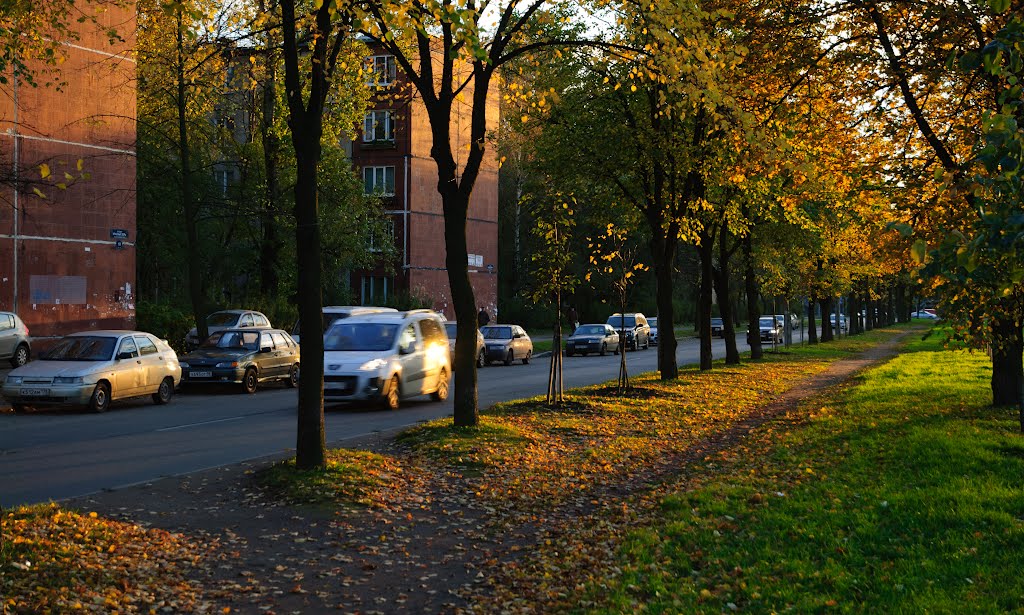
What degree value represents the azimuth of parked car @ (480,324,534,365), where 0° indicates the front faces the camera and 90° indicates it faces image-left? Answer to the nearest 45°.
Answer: approximately 45°

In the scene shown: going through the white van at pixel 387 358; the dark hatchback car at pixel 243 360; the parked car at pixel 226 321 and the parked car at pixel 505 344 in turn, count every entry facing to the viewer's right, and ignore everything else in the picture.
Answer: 0

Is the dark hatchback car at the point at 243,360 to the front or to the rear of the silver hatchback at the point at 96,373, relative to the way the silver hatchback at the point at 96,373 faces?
to the rear

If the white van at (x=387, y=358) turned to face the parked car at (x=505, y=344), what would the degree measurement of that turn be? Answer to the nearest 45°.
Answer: approximately 135° to its right

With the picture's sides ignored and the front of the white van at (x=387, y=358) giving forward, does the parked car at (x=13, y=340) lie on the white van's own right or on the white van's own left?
on the white van's own right

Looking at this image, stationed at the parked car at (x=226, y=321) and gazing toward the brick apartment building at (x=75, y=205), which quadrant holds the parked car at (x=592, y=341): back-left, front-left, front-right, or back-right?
back-right

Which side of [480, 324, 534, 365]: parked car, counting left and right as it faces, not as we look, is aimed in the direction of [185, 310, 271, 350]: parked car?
front

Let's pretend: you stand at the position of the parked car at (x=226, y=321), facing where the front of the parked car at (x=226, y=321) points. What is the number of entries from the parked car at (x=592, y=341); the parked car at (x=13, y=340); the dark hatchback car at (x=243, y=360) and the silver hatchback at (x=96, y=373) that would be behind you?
1

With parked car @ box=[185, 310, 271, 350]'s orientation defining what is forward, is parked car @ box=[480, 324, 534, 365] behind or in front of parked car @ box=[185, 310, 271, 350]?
behind

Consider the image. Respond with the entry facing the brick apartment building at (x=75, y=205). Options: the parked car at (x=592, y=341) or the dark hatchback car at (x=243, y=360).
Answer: the parked car

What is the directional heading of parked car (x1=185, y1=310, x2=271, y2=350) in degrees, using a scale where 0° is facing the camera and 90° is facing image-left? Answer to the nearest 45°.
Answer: approximately 45°

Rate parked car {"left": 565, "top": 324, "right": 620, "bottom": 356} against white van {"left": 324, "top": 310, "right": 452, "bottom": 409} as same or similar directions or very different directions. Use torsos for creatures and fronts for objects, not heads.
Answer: same or similar directions

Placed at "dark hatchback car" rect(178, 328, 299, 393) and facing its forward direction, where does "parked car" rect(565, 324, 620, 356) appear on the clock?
The parked car is roughly at 6 o'clock from the dark hatchback car.

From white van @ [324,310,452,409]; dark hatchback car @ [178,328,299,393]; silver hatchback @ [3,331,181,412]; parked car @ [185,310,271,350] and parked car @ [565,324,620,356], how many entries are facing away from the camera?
0

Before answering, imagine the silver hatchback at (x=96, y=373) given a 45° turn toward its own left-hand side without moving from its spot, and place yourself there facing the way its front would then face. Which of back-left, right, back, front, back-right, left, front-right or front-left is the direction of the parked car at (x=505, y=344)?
back-left
